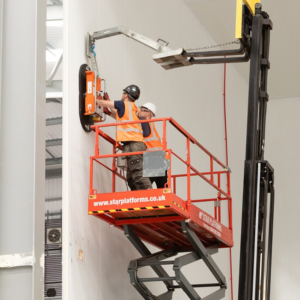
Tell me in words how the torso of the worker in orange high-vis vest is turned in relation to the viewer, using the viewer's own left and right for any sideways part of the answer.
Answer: facing away from the viewer and to the left of the viewer

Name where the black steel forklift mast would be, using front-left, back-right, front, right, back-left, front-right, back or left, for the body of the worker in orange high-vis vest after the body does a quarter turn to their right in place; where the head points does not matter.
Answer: front-right

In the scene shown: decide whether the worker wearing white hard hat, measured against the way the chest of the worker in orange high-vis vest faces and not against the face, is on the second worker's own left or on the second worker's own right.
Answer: on the second worker's own right
